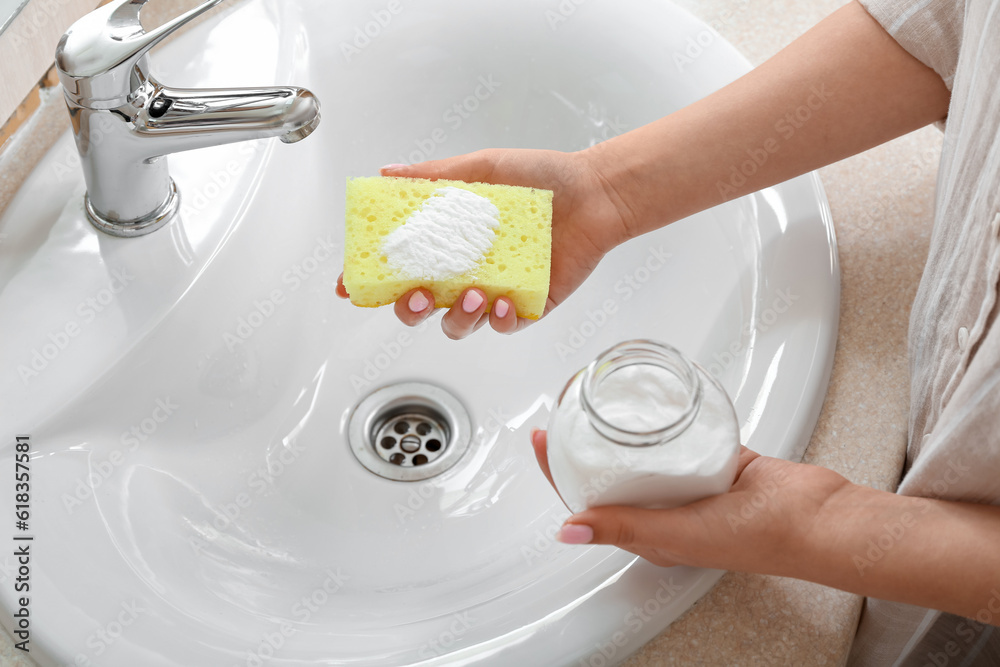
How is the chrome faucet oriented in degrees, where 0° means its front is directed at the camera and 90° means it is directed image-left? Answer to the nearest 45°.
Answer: approximately 270°
